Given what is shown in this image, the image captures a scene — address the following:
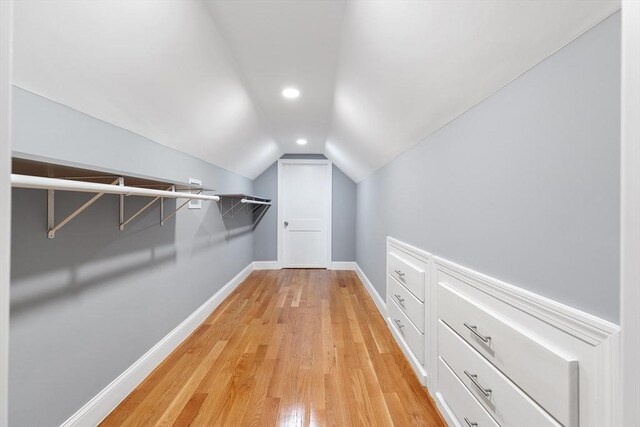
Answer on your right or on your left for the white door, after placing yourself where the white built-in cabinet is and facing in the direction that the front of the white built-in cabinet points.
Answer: on your right

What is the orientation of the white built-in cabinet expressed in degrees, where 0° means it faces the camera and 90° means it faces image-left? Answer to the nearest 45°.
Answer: approximately 45°
